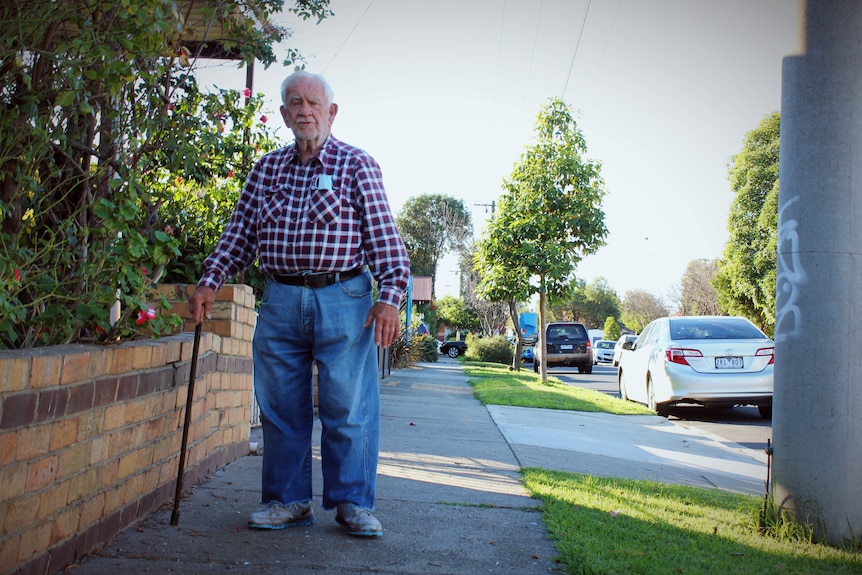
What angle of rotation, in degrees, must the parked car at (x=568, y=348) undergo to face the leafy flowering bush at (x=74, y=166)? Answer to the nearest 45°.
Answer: approximately 180°

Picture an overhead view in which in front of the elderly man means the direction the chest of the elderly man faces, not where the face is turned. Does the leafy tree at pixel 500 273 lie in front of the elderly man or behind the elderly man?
behind

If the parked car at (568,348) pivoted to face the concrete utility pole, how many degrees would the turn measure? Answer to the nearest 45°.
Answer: approximately 180°

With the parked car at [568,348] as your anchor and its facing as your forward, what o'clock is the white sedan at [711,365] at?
The white sedan is roughly at 6 o'clock from the parked car.

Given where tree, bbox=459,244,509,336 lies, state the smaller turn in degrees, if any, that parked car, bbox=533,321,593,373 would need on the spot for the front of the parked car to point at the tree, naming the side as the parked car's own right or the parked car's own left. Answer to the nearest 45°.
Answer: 0° — it already faces it

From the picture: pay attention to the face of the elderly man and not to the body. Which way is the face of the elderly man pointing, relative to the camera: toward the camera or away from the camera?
toward the camera

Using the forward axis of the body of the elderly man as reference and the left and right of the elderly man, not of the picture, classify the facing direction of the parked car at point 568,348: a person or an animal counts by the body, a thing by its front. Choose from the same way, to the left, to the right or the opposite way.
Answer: the opposite way

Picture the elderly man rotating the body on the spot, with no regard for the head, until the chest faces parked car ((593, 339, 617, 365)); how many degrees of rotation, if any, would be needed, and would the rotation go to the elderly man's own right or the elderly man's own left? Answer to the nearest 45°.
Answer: approximately 135° to the elderly man's own left

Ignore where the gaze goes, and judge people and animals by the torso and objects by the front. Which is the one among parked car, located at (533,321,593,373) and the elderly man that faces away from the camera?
the parked car

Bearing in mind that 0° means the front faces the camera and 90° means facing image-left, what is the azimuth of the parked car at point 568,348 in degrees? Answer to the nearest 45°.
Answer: approximately 180°

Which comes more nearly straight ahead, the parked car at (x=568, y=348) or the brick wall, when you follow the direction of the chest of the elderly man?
the brick wall

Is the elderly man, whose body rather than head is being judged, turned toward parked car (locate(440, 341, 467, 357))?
no

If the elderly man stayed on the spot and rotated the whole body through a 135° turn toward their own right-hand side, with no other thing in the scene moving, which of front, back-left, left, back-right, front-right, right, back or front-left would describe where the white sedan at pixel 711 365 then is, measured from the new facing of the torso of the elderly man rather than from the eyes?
right

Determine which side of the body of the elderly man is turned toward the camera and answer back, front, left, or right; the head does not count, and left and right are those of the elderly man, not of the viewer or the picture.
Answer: front

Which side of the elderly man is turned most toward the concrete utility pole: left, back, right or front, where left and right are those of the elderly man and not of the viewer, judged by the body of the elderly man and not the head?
left
